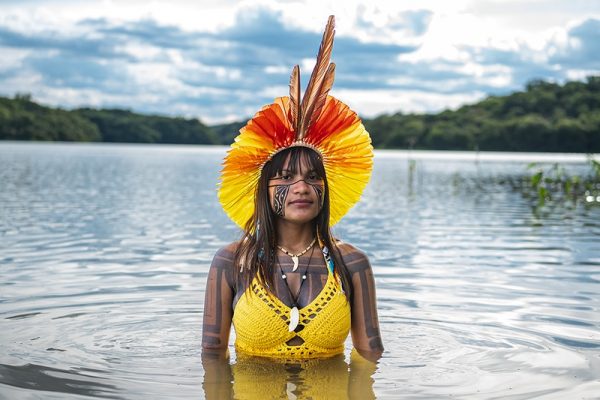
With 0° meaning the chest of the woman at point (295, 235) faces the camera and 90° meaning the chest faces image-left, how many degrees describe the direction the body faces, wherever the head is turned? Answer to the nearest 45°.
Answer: approximately 0°
